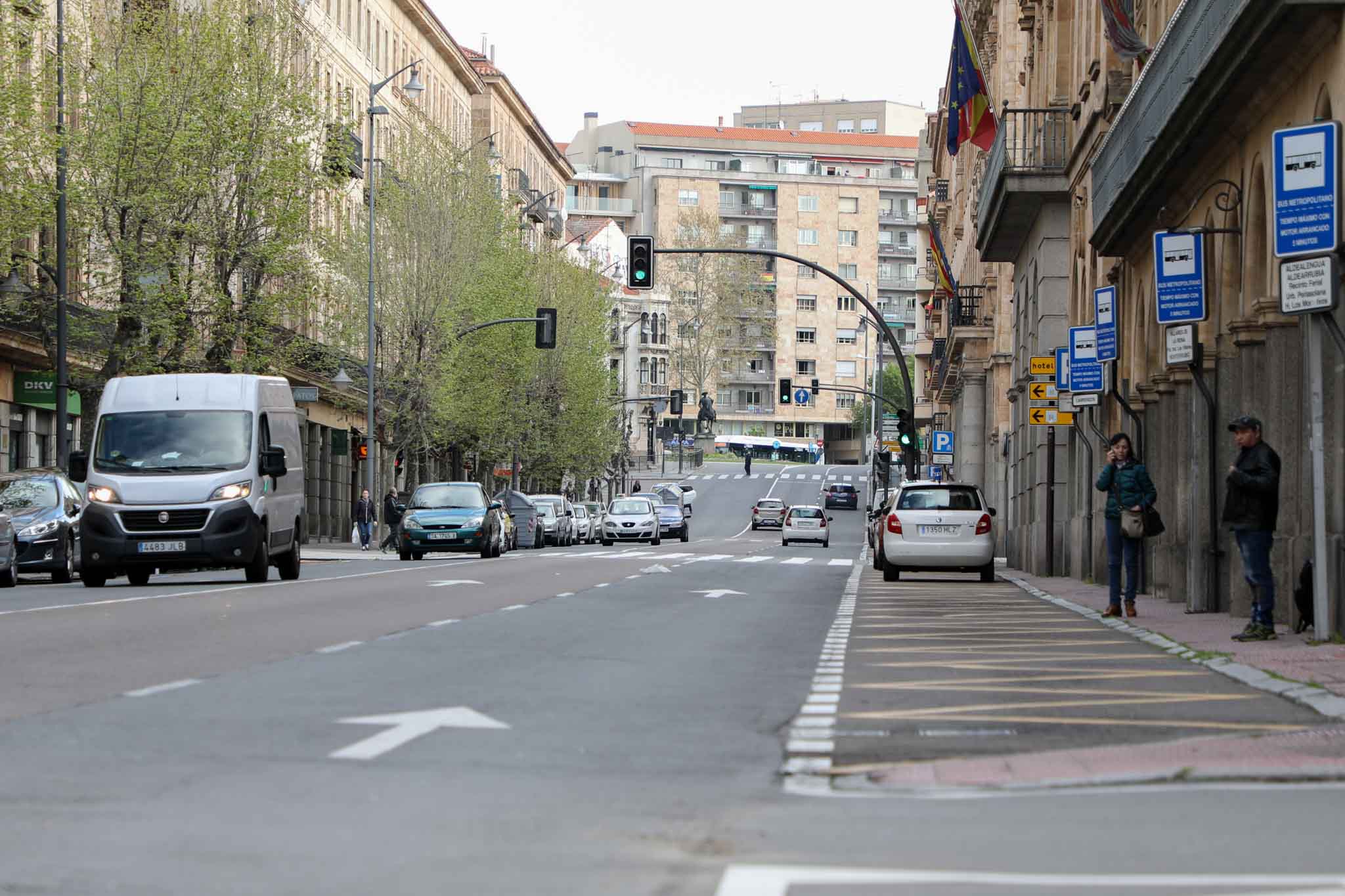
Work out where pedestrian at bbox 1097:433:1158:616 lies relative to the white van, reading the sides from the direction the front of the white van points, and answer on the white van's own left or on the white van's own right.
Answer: on the white van's own left

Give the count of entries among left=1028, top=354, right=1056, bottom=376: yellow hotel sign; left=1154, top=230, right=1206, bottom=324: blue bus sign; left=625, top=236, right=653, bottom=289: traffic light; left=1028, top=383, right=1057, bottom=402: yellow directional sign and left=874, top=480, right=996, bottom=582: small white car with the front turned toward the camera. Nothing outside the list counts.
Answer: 4

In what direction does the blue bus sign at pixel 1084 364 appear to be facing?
toward the camera

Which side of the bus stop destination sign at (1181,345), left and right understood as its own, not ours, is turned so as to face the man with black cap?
front

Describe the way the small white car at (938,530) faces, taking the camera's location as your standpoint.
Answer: facing away from the viewer

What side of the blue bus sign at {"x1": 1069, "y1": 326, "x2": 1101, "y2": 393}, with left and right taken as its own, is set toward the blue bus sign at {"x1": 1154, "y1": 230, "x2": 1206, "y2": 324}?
front

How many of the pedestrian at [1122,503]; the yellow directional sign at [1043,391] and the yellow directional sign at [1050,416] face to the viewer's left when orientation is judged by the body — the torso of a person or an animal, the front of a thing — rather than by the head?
0

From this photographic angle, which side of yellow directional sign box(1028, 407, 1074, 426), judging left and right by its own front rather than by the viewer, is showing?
front

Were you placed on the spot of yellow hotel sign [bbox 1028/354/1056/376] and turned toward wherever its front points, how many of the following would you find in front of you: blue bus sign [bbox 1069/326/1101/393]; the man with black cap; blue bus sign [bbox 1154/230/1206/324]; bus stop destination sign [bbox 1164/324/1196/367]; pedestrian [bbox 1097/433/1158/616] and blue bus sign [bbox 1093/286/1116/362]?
6

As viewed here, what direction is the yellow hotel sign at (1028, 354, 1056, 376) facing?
toward the camera

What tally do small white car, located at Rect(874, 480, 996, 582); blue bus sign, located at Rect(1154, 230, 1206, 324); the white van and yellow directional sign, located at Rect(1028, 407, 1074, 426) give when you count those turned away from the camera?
1

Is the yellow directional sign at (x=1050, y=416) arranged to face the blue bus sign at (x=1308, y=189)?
yes
